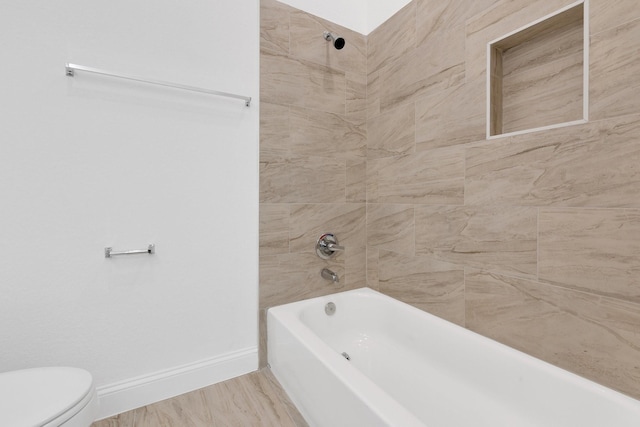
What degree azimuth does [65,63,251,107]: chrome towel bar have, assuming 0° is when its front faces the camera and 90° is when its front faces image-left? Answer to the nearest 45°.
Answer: approximately 315°

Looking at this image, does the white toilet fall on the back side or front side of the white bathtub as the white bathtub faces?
on the front side

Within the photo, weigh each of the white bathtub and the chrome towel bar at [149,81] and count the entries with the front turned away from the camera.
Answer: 0

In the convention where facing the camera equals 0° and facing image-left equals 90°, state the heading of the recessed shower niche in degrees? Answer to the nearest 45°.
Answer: approximately 45°

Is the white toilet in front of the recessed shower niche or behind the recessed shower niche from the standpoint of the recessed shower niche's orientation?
in front

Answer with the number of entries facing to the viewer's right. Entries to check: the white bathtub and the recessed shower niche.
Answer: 0

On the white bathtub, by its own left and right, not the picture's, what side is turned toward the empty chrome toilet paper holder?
front

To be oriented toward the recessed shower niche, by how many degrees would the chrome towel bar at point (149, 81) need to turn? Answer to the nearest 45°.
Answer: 0° — it already faces it

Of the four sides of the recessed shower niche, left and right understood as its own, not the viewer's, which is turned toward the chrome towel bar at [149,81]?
front
